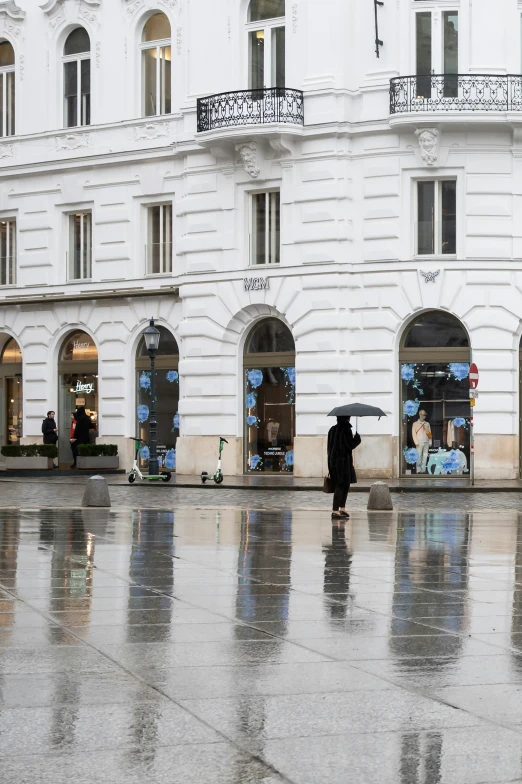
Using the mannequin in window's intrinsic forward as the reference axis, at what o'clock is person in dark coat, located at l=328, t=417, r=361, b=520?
The person in dark coat is roughly at 12 o'clock from the mannequin in window.

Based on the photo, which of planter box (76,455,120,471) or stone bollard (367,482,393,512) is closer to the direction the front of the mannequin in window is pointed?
the stone bollard

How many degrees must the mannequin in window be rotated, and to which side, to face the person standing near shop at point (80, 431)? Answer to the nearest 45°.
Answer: approximately 90° to its right

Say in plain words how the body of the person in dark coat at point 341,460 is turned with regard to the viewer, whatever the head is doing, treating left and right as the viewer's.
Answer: facing away from the viewer and to the right of the viewer

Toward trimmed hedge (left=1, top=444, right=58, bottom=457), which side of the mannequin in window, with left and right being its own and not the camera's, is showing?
right

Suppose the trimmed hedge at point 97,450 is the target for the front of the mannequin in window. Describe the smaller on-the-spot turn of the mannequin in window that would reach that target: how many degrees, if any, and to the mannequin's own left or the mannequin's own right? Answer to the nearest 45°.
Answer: approximately 90° to the mannequin's own right
